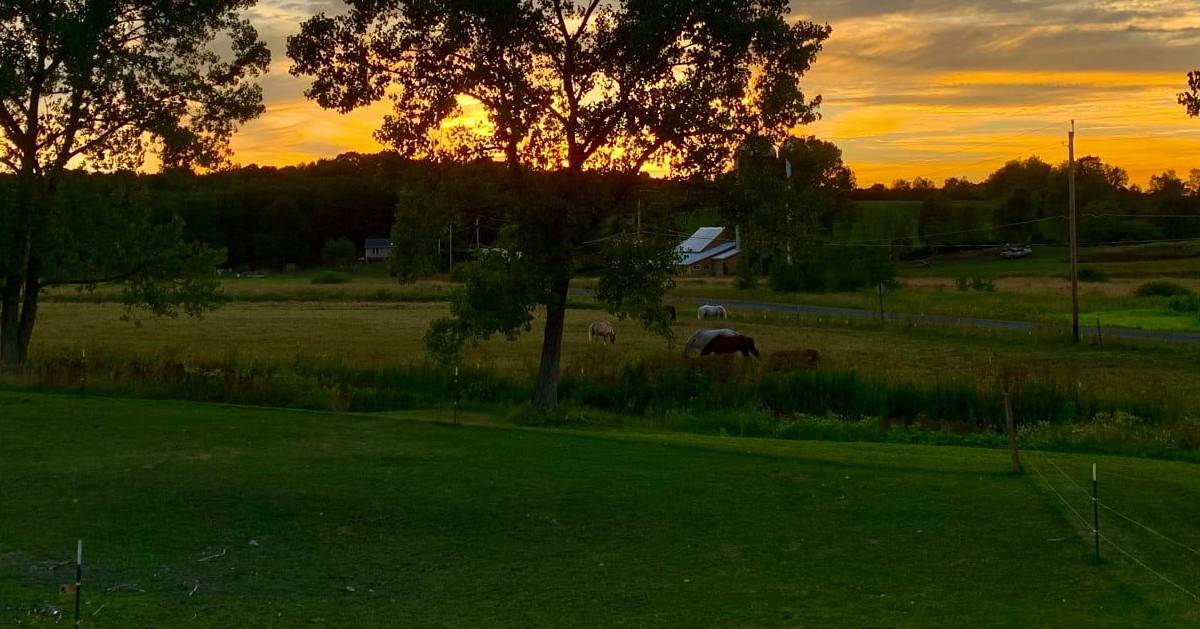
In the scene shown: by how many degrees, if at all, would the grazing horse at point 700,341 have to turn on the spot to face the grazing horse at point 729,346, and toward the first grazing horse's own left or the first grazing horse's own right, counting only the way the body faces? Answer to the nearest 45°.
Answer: approximately 135° to the first grazing horse's own left

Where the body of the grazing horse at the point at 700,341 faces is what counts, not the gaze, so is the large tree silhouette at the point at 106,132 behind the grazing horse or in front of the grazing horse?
in front

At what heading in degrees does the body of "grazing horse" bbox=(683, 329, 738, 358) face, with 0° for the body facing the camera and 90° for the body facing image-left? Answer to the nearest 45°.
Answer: approximately 90°

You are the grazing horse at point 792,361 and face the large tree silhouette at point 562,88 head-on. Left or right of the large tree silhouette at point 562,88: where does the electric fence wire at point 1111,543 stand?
left

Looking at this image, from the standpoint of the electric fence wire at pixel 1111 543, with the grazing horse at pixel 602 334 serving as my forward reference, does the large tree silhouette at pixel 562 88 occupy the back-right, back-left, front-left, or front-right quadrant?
front-left

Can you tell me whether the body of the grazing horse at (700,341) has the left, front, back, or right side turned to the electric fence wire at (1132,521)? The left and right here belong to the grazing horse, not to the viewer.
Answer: left
